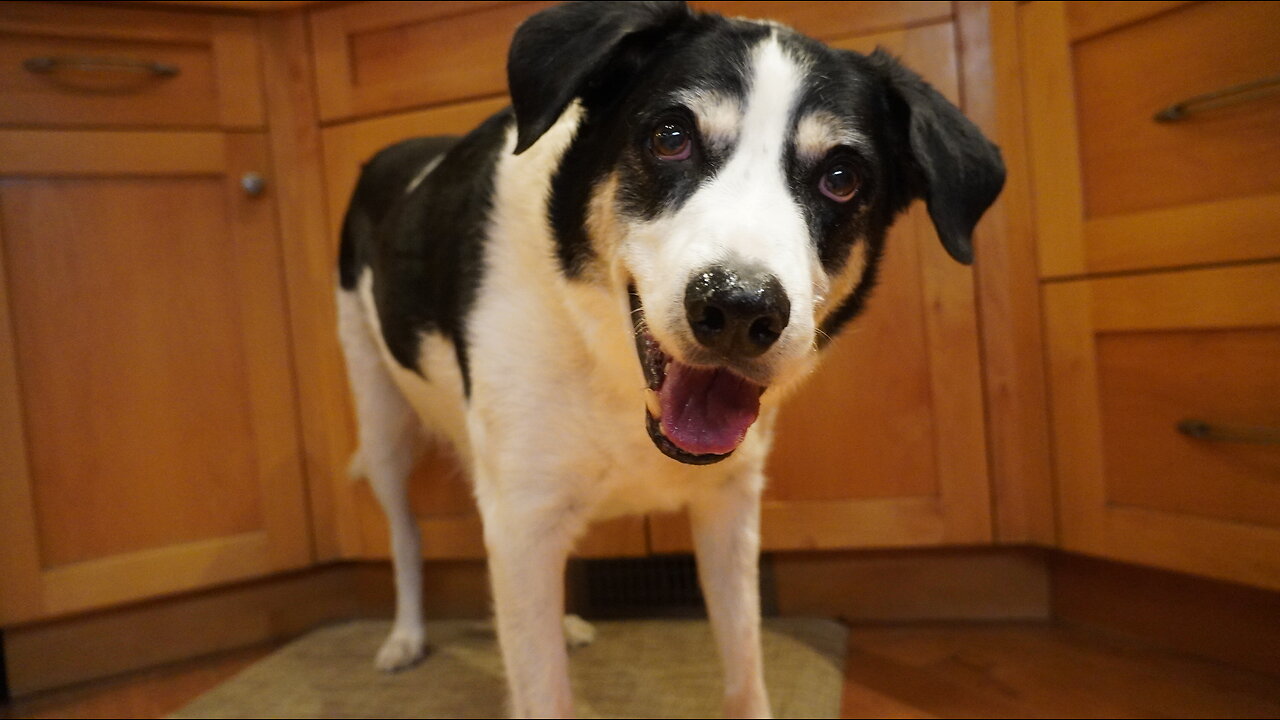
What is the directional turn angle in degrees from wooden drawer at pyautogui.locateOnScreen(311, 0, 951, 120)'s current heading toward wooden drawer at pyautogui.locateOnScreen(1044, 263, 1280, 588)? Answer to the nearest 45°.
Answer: approximately 90° to its left

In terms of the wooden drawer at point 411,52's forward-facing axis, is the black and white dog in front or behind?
in front

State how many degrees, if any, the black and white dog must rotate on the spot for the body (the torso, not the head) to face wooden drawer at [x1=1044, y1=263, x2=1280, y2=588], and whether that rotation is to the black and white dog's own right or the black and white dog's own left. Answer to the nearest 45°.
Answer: approximately 90° to the black and white dog's own left

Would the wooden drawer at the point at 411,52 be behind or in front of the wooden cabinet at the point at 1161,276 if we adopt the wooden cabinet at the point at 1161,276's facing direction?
in front

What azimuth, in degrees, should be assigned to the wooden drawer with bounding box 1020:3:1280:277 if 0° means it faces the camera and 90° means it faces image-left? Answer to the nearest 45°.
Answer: approximately 45°

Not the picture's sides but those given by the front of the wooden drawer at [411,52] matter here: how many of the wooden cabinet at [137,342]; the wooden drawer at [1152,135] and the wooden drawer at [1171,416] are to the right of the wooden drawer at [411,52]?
1

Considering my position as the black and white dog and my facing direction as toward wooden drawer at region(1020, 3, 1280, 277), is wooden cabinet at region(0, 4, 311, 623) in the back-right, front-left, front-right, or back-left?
back-left

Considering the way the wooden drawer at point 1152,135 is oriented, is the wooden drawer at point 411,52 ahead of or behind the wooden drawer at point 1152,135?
ahead

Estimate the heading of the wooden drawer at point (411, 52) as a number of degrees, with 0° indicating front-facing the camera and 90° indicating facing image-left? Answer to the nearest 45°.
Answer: approximately 0°

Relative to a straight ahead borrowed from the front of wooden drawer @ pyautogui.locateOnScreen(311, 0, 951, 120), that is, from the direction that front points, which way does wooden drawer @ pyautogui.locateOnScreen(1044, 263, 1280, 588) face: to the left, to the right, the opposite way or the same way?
to the right

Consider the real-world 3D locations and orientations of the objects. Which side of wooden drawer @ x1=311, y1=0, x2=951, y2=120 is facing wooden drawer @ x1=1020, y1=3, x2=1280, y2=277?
left
